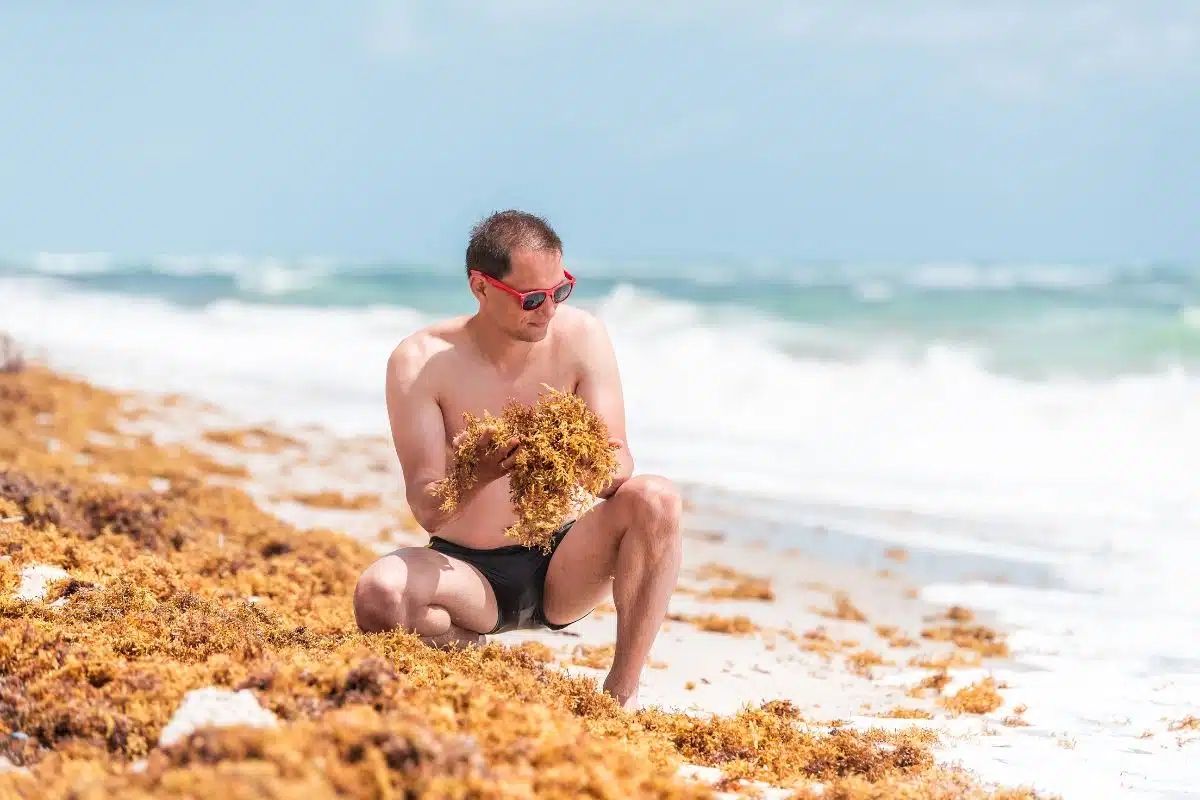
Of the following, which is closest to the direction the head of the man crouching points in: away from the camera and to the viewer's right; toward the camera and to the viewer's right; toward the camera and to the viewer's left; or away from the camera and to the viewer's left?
toward the camera and to the viewer's right

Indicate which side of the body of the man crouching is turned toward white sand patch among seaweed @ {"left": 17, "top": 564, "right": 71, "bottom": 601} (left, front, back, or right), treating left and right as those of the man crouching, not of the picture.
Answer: right

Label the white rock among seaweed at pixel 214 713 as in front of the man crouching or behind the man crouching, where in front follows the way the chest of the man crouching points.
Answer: in front

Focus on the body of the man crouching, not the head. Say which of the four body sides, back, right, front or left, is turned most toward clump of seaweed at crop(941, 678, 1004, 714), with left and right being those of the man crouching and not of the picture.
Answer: left

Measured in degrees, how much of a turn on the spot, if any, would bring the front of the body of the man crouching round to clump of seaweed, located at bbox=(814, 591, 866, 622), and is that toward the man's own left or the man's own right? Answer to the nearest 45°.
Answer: approximately 135° to the man's own left

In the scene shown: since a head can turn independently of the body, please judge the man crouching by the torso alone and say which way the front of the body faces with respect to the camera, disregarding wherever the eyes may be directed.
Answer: toward the camera

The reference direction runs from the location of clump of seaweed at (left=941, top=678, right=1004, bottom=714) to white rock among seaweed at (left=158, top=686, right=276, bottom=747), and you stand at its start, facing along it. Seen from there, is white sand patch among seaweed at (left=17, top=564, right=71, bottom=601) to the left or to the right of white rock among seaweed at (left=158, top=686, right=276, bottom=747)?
right

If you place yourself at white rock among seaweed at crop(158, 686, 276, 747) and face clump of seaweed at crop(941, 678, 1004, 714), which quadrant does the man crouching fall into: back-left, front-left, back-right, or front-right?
front-left
